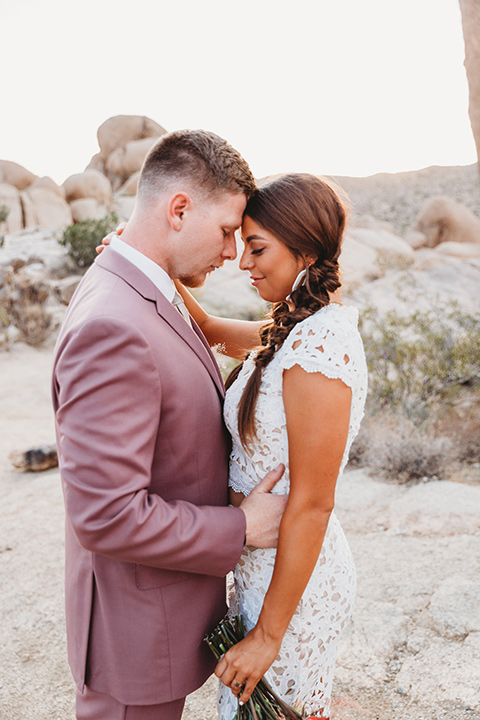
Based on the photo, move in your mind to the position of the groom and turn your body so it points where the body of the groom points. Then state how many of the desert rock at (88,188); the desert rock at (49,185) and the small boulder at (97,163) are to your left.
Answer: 3

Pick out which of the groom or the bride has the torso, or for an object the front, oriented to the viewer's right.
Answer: the groom

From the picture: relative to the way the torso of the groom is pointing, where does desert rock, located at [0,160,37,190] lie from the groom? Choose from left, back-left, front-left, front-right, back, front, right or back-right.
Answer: left

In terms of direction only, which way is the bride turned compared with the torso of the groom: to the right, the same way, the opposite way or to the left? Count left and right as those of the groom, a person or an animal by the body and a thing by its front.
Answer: the opposite way

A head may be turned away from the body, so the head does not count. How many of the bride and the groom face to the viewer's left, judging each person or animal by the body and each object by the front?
1

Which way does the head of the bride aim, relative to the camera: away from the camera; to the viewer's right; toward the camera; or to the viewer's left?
to the viewer's left

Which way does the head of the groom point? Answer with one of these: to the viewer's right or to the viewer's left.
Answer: to the viewer's right

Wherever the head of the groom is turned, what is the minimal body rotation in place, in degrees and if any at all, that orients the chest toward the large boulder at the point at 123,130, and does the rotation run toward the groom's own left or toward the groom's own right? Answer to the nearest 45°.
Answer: approximately 90° to the groom's own left

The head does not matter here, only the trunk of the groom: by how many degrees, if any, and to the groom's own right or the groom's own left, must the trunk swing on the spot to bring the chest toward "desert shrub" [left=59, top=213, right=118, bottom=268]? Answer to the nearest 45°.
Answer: approximately 90° to the groom's own left

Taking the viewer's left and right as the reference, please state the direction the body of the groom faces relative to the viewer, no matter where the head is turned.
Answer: facing to the right of the viewer

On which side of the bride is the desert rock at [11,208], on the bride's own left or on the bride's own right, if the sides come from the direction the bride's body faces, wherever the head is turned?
on the bride's own right

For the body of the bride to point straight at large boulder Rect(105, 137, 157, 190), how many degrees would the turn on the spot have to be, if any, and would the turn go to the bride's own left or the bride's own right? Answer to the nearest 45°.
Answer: approximately 90° to the bride's own right

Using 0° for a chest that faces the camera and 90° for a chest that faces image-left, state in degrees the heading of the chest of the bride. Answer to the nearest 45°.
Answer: approximately 90°
